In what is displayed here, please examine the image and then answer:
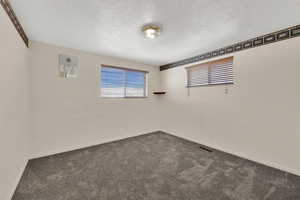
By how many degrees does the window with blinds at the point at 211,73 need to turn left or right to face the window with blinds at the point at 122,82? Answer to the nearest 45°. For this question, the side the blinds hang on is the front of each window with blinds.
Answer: approximately 45° to its right

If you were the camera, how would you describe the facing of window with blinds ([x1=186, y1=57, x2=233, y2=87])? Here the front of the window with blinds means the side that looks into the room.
facing the viewer and to the left of the viewer

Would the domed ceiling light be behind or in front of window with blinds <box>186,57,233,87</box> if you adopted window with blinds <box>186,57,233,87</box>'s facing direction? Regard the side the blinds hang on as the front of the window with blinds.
in front
